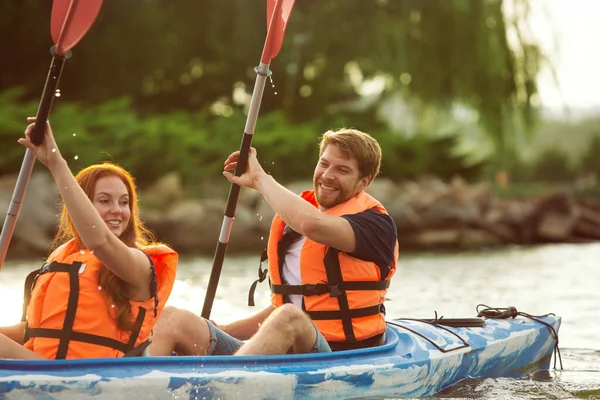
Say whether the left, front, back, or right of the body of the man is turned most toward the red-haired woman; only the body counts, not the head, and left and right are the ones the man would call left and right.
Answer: front

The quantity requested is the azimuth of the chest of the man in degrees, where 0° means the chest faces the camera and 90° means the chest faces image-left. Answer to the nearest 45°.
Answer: approximately 45°

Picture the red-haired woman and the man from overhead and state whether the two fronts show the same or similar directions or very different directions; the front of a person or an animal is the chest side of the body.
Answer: same or similar directions

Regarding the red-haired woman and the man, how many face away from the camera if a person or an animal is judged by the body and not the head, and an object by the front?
0

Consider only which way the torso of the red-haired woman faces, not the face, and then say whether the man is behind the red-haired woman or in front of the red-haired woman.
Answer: behind

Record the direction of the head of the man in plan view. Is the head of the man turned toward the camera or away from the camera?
toward the camera

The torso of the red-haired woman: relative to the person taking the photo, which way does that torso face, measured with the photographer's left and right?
facing the viewer and to the left of the viewer
